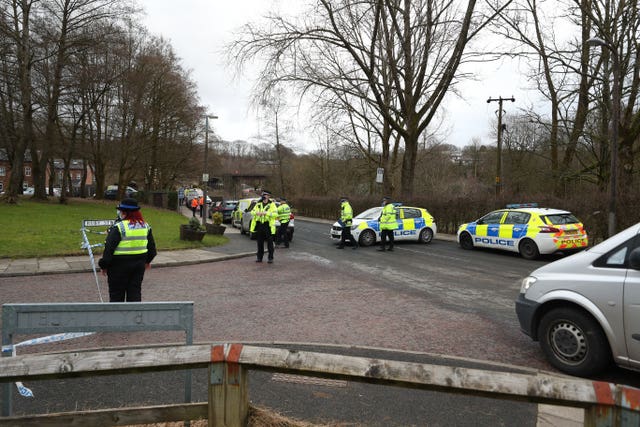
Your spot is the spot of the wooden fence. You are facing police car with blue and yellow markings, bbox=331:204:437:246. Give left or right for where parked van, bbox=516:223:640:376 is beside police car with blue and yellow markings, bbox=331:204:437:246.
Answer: right

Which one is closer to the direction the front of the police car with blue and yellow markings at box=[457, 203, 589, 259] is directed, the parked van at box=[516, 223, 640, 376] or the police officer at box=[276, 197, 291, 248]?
the police officer

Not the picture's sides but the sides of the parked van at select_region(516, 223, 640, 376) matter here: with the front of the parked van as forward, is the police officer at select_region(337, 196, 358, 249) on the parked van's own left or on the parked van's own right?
on the parked van's own right

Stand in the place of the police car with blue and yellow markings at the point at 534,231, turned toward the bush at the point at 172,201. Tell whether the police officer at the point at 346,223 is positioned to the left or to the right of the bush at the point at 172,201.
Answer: left

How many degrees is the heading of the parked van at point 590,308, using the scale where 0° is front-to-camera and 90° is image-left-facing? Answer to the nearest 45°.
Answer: approximately 90°

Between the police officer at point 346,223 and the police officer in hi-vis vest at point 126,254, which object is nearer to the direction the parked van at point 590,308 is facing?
the police officer in hi-vis vest
